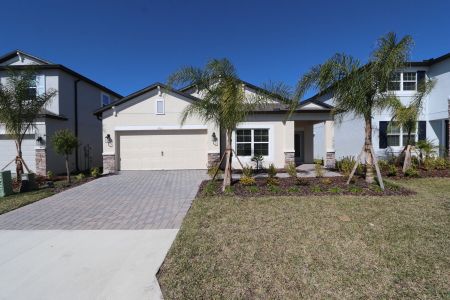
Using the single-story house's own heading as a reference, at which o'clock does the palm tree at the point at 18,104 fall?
The palm tree is roughly at 2 o'clock from the single-story house.

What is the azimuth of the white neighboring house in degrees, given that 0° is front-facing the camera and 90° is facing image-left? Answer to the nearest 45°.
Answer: approximately 0°

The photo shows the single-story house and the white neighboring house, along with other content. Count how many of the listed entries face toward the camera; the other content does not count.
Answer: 2

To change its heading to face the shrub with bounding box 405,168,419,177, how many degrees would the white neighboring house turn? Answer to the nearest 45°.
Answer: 0° — it already faces it

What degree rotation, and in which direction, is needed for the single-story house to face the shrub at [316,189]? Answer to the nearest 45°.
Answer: approximately 45° to its left

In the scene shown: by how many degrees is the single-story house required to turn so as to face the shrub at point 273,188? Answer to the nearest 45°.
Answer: approximately 45° to its left

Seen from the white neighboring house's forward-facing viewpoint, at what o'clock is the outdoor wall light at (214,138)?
The outdoor wall light is roughly at 2 o'clock from the white neighboring house.

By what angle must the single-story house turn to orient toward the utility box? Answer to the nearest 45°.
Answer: approximately 45° to its right

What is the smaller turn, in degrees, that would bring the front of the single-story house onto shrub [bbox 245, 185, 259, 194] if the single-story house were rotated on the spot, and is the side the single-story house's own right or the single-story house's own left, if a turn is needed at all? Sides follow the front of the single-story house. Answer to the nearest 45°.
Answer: approximately 45° to the single-story house's own left

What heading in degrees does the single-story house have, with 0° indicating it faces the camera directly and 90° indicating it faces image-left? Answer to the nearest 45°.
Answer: approximately 0°

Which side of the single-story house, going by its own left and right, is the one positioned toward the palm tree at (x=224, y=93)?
front

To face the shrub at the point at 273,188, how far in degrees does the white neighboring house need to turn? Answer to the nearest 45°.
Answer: approximately 45° to its right
